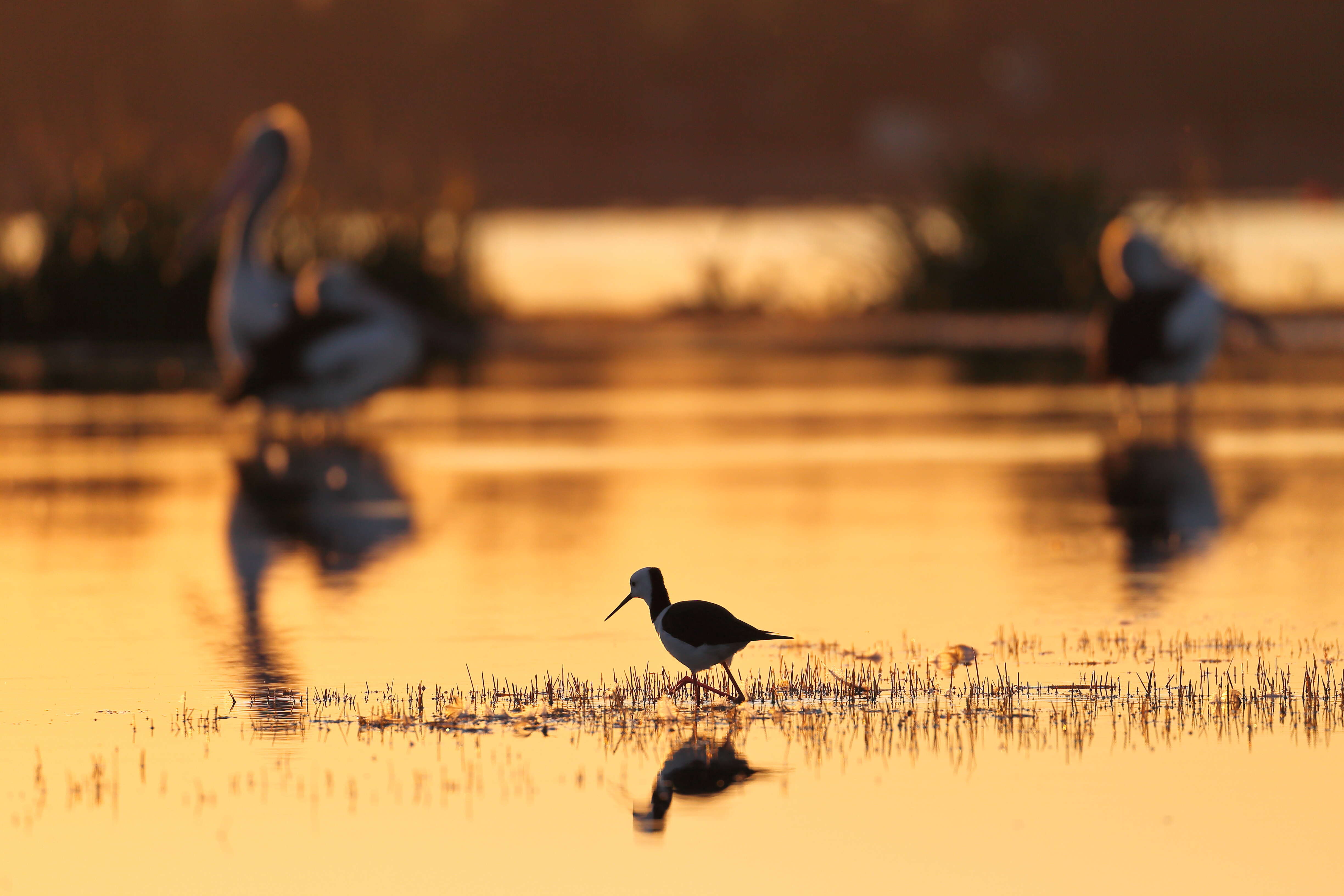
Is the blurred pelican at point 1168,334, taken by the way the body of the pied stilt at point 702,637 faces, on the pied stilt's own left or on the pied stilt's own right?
on the pied stilt's own right

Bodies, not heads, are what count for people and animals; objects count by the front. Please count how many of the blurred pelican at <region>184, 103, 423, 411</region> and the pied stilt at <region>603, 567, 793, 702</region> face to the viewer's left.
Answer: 2

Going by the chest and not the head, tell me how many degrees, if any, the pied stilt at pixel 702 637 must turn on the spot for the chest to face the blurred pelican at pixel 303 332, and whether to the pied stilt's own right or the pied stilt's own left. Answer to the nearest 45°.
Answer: approximately 90° to the pied stilt's own right

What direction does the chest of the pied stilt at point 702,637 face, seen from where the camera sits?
to the viewer's left

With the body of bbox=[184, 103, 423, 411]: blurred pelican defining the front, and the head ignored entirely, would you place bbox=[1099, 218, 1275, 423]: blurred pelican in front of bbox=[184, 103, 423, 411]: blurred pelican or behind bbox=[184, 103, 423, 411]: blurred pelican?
behind

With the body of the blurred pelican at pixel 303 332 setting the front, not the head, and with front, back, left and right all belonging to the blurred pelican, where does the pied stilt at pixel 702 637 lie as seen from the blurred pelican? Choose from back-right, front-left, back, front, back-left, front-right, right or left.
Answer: left

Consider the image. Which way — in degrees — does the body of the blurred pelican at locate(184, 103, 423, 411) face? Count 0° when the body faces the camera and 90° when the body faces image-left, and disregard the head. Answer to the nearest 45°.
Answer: approximately 90°
